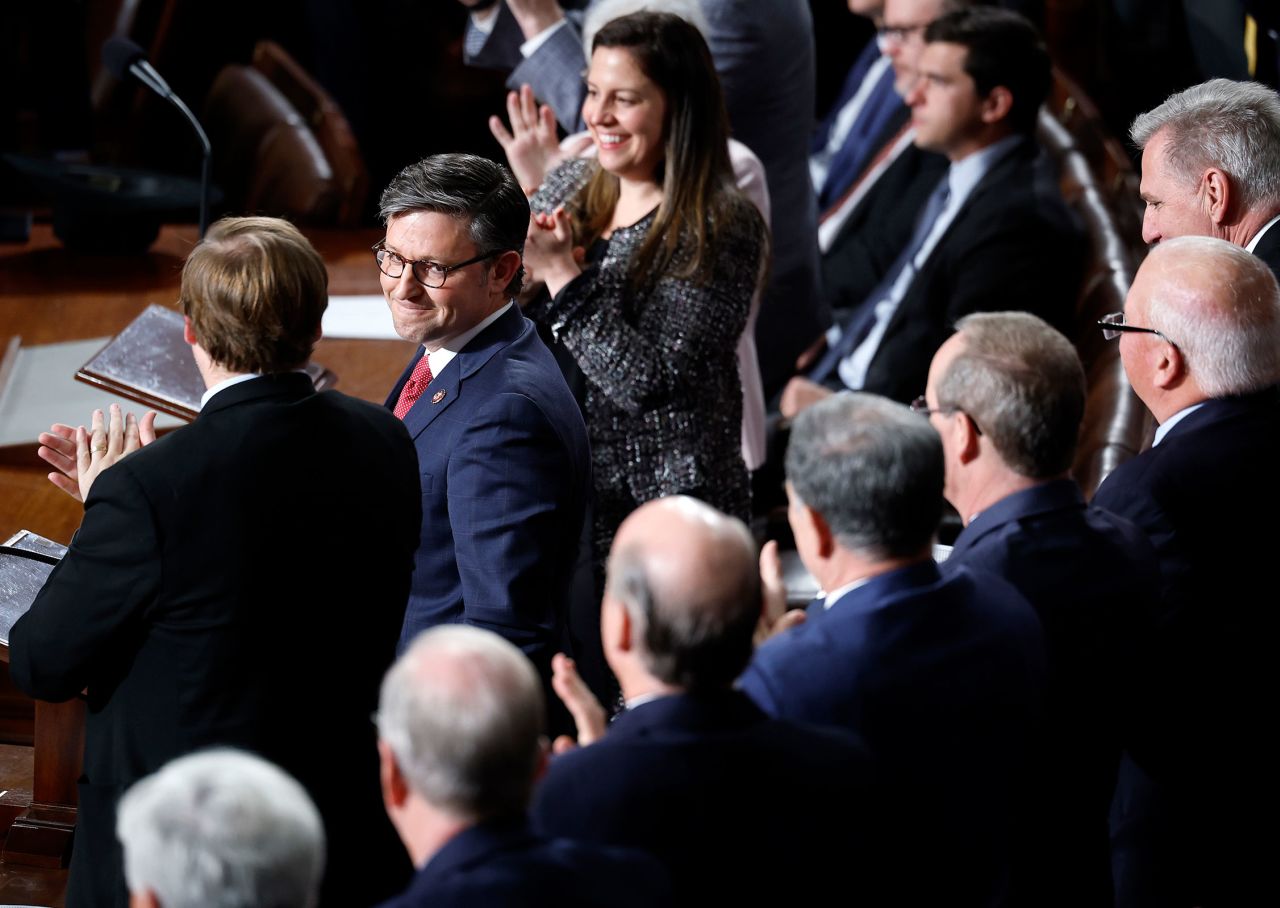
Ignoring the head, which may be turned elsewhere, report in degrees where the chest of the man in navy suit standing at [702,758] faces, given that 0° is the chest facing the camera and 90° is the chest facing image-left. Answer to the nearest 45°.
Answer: approximately 135°

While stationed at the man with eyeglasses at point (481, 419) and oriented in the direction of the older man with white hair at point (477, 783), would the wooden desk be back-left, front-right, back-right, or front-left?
back-right

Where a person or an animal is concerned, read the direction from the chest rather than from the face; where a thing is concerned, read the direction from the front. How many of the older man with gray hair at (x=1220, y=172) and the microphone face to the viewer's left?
2

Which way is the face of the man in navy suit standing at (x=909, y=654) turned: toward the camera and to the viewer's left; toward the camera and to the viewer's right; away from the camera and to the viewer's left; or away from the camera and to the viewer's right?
away from the camera and to the viewer's left

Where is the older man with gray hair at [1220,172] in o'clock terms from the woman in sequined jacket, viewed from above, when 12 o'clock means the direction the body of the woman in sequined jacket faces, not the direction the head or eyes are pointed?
The older man with gray hair is roughly at 8 o'clock from the woman in sequined jacket.

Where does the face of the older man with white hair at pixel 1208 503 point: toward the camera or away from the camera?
away from the camera

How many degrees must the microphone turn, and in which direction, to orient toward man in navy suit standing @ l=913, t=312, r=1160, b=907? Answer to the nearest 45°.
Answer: approximately 135° to its left

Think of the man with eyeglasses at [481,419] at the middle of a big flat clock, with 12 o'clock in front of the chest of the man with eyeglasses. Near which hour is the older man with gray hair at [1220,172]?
The older man with gray hair is roughly at 7 o'clock from the man with eyeglasses.

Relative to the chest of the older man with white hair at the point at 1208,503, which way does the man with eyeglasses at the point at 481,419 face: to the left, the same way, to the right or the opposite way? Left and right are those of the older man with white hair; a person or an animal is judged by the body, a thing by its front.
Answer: to the left

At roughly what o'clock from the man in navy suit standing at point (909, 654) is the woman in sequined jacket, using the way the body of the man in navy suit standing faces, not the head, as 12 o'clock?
The woman in sequined jacket is roughly at 1 o'clock from the man in navy suit standing.

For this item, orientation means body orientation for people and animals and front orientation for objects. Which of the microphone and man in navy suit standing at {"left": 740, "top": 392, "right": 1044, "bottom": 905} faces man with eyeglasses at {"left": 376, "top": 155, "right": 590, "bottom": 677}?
the man in navy suit standing

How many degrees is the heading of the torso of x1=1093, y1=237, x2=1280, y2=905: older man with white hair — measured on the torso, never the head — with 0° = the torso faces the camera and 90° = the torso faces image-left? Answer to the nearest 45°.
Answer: approximately 135°

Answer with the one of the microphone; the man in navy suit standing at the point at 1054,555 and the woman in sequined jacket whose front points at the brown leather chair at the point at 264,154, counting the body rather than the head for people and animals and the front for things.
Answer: the man in navy suit standing

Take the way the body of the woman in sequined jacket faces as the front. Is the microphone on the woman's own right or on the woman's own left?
on the woman's own right

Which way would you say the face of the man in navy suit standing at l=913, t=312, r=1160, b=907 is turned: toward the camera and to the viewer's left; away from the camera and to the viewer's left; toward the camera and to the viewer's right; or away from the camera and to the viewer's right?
away from the camera and to the viewer's left
